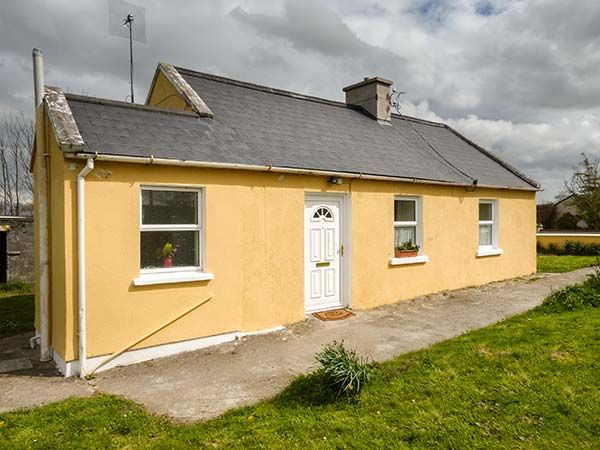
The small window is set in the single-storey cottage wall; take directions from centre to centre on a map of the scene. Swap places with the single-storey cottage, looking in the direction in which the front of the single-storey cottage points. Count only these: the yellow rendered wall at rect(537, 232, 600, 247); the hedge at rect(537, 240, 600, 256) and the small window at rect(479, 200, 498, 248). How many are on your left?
3

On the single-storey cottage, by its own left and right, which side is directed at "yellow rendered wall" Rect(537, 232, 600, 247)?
left

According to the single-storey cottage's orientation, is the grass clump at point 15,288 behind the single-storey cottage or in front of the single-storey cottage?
behind

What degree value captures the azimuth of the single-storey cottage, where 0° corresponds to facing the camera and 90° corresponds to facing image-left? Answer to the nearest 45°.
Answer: approximately 315°

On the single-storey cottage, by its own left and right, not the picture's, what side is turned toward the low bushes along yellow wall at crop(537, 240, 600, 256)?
left

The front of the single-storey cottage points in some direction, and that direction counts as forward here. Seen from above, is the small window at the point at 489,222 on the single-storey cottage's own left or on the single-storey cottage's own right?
on the single-storey cottage's own left

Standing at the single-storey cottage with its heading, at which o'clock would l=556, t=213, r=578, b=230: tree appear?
The tree is roughly at 9 o'clock from the single-storey cottage.
